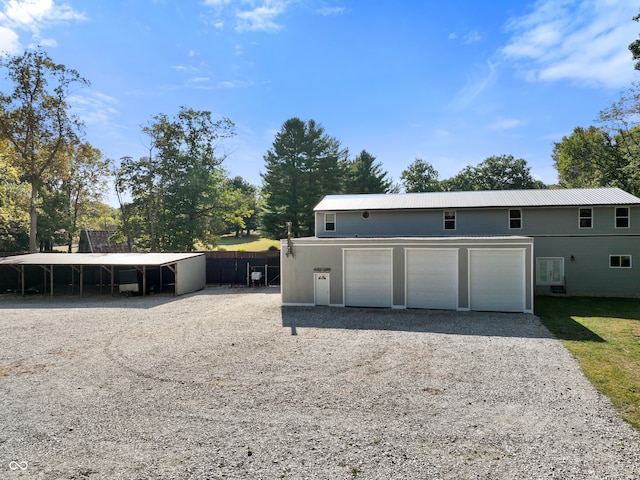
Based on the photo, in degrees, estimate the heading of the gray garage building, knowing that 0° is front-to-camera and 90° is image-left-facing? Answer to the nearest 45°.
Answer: approximately 0°

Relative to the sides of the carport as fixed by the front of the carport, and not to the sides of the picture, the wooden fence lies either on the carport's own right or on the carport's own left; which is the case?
on the carport's own left

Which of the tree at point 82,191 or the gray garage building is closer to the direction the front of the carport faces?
the gray garage building

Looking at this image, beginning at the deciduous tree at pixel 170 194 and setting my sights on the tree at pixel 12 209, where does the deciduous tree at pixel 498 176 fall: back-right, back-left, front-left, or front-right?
back-right

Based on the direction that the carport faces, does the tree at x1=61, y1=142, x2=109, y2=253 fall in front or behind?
behind
